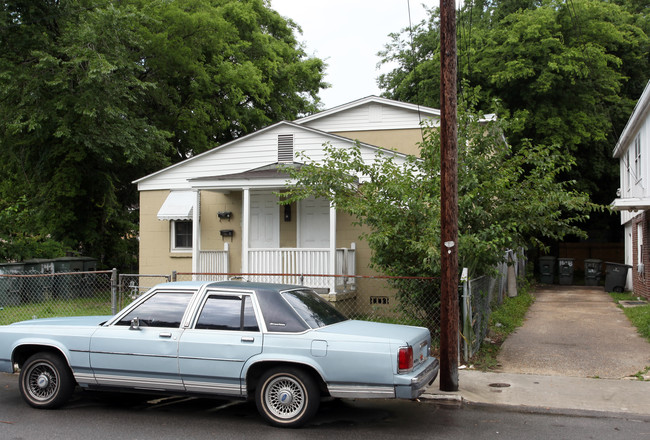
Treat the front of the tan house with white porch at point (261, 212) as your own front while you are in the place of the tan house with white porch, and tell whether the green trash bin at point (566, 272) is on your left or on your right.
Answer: on your left

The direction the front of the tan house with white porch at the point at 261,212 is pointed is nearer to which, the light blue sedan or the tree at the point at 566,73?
the light blue sedan

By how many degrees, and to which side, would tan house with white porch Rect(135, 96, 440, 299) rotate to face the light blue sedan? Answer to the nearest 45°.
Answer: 0° — it already faces it

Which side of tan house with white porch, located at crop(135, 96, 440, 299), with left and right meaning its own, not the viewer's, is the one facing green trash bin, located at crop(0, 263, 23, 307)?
right

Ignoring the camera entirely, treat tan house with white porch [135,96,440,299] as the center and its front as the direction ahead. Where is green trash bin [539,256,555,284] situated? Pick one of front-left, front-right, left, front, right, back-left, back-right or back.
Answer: back-left

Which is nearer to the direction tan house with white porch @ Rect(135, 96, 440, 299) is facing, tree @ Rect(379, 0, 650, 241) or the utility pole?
the utility pole

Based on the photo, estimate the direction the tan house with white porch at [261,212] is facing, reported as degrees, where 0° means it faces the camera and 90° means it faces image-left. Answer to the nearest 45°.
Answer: approximately 0°

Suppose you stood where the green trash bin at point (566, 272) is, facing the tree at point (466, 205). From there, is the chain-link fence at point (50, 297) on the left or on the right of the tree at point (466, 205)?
right

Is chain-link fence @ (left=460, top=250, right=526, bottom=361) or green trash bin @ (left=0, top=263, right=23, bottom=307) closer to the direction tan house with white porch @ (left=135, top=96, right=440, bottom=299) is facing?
the chain-link fence

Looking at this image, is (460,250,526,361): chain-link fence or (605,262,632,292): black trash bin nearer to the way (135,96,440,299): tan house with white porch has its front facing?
the chain-link fence

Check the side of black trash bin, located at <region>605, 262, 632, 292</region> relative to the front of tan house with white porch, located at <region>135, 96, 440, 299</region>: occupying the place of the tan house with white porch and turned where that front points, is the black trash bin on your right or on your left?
on your left

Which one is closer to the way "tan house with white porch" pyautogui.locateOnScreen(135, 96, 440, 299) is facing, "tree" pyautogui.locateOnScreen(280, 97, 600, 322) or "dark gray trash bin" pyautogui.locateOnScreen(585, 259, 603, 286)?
the tree
